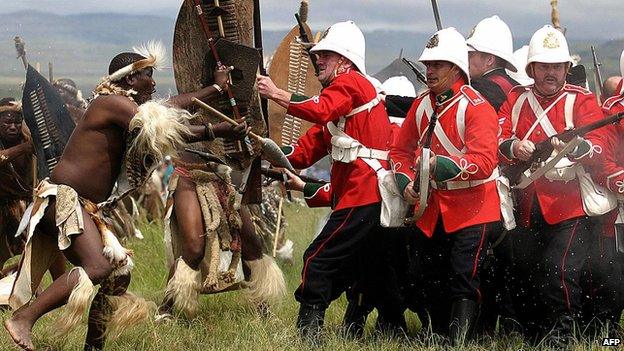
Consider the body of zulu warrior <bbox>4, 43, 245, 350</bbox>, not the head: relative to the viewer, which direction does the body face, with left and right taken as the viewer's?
facing to the right of the viewer

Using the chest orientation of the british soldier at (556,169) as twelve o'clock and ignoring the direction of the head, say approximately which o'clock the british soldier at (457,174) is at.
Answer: the british soldier at (457,174) is roughly at 2 o'clock from the british soldier at (556,169).

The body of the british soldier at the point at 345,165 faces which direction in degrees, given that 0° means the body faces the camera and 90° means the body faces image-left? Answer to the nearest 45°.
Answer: approximately 90°

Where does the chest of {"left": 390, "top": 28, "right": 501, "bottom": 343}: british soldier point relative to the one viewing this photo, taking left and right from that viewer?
facing the viewer and to the left of the viewer

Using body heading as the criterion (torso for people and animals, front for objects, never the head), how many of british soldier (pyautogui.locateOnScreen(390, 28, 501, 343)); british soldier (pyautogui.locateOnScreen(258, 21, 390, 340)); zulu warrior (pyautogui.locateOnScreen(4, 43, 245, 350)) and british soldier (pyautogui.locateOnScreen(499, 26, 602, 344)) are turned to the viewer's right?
1

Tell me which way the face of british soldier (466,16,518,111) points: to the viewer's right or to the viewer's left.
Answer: to the viewer's left

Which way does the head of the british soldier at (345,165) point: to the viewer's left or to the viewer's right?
to the viewer's left

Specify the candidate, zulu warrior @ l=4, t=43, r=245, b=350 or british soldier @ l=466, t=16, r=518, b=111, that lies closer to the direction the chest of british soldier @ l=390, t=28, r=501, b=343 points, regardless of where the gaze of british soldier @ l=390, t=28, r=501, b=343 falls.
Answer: the zulu warrior

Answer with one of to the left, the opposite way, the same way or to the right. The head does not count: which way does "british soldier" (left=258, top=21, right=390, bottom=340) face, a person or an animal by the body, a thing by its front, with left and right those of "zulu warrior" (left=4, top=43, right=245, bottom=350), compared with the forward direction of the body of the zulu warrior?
the opposite way

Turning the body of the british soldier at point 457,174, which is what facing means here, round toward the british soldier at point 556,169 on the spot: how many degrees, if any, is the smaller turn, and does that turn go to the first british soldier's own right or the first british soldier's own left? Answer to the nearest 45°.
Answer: approximately 135° to the first british soldier's own left

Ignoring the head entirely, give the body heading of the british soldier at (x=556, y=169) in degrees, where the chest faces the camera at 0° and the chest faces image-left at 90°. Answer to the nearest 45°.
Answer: approximately 0°

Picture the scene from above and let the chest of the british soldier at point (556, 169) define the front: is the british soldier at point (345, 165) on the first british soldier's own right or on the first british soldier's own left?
on the first british soldier's own right

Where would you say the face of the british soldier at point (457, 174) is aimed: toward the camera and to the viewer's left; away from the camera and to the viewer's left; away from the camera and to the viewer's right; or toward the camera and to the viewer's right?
toward the camera and to the viewer's left
